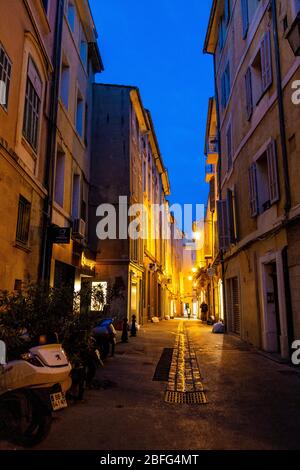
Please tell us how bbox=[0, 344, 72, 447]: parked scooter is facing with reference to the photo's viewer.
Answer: facing away from the viewer and to the left of the viewer

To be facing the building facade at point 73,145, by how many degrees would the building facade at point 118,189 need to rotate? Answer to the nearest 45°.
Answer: approximately 90° to its right

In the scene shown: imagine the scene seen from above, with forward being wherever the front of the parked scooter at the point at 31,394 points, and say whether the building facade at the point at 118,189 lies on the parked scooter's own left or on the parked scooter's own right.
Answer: on the parked scooter's own right

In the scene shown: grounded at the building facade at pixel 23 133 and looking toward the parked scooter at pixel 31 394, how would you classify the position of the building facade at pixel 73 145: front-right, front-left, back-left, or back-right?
back-left

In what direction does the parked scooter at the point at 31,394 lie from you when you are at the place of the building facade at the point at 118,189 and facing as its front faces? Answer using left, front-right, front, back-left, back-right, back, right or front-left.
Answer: right

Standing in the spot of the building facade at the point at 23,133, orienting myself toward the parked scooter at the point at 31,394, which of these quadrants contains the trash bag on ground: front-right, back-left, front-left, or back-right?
back-left
